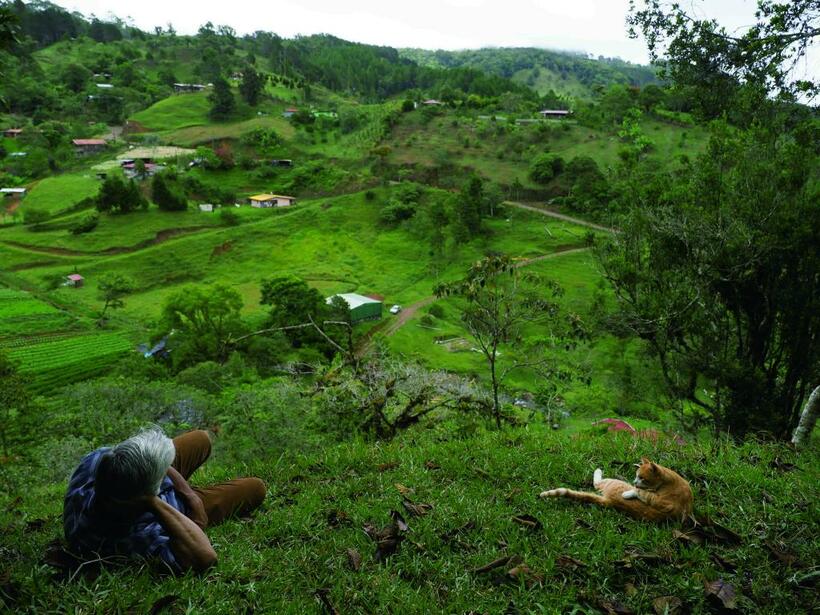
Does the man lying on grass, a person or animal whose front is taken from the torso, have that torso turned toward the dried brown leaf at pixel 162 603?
no

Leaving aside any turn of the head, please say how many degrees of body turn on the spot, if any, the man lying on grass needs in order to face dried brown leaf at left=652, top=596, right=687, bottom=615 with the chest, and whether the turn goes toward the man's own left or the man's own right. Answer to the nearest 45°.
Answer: approximately 90° to the man's own right

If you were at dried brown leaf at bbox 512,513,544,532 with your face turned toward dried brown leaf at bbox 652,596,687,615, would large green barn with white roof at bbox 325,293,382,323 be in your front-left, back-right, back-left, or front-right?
back-left

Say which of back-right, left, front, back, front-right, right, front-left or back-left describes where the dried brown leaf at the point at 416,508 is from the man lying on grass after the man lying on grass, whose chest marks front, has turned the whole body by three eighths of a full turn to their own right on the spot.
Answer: left

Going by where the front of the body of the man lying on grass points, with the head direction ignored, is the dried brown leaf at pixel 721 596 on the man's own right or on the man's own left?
on the man's own right

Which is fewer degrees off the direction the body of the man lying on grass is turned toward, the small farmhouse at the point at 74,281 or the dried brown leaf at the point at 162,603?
the small farmhouse

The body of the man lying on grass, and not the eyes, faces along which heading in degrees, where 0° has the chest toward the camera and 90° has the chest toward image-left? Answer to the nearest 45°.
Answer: approximately 225°

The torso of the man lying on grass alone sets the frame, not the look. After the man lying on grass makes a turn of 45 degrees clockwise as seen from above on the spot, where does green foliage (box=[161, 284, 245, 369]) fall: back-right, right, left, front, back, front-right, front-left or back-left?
left

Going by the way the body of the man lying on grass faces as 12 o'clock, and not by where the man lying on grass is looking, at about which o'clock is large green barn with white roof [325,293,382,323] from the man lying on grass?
The large green barn with white roof is roughly at 11 o'clock from the man lying on grass.

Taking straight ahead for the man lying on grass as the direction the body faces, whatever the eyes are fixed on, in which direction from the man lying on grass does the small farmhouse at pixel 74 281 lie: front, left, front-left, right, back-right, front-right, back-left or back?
front-left
